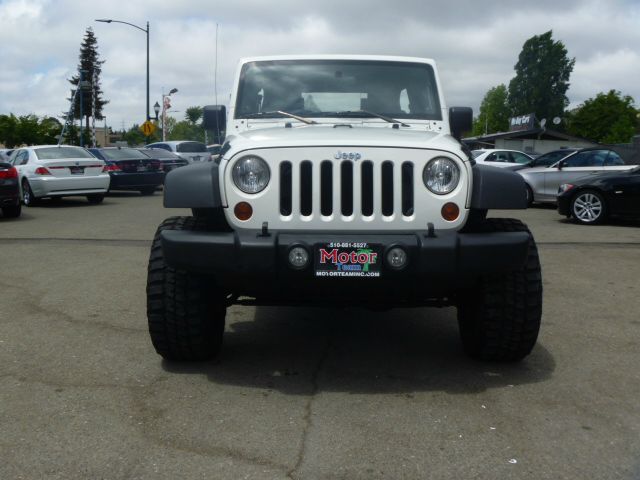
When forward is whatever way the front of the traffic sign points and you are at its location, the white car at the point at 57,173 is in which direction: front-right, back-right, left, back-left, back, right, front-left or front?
front

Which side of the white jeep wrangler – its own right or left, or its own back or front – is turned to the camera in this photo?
front

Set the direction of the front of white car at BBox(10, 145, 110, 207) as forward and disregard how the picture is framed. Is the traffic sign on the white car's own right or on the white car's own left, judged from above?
on the white car's own right

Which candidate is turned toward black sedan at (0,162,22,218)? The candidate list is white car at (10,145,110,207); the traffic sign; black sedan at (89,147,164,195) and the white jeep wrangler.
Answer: the traffic sign

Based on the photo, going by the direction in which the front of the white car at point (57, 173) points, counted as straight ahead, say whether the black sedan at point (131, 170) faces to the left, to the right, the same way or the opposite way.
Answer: the same way

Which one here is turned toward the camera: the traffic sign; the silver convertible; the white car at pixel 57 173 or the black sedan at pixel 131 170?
the traffic sign

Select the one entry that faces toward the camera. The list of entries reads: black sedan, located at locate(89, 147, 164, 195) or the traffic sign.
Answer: the traffic sign

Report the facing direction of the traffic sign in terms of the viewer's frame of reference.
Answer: facing the viewer

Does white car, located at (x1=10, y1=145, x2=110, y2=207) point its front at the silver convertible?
no

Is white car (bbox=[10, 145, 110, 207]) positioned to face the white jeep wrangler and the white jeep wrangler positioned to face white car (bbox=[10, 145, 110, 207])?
no

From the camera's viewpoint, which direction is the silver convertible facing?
to the viewer's left

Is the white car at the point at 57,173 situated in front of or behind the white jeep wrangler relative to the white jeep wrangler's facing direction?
behind

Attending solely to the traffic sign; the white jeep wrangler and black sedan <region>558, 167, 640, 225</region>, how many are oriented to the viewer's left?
1

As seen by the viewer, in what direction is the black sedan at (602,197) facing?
to the viewer's left

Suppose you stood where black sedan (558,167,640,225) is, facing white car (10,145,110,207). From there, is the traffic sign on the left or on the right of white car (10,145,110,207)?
right

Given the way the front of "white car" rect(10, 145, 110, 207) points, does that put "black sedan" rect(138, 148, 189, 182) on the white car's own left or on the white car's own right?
on the white car's own right

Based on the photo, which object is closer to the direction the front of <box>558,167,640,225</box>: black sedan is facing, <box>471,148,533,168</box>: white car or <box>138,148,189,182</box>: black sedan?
the black sedan

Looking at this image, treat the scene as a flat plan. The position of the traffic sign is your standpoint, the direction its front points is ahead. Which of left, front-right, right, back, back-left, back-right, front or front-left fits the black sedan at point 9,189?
front

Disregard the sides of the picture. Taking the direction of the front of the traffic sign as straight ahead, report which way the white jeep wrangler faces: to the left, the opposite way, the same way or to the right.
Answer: the same way
